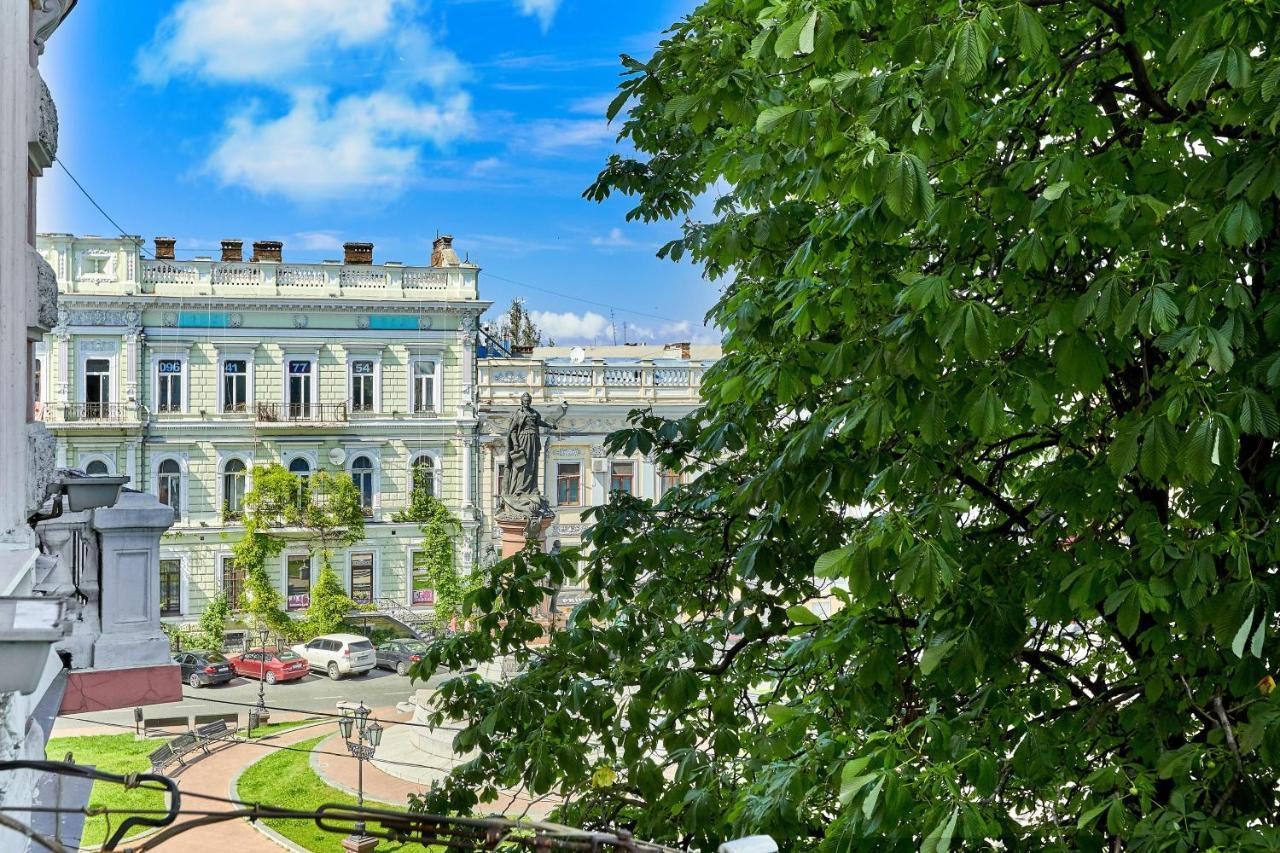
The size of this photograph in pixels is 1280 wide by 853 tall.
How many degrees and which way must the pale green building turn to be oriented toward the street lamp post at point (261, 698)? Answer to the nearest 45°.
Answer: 0° — it already faces it

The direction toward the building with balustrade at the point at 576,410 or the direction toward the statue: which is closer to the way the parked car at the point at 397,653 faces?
the building with balustrade

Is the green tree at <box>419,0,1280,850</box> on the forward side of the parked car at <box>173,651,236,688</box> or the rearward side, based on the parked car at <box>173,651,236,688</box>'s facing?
on the rearward side

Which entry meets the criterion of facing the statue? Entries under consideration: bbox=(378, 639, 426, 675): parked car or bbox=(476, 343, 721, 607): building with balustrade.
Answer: the building with balustrade

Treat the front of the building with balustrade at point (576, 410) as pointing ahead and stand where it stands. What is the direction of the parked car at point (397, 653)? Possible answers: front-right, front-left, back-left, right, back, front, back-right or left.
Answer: front-right

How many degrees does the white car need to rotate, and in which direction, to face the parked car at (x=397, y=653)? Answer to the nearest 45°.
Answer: approximately 90° to its right

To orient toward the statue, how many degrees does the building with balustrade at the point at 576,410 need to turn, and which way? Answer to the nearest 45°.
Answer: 0° — it already faces it

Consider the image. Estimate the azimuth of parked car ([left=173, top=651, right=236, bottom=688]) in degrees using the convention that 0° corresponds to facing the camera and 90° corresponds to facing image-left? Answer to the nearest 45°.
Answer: approximately 135°

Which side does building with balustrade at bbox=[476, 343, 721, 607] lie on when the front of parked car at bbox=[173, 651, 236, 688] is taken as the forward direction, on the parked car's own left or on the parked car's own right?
on the parked car's own right

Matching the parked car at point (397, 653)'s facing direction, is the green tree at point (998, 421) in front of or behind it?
behind

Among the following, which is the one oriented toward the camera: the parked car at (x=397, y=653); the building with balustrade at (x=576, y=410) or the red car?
the building with balustrade

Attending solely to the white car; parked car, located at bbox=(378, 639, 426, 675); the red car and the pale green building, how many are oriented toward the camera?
1

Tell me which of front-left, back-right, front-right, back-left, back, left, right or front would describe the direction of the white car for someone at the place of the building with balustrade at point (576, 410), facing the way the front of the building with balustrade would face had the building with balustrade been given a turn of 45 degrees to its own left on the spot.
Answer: right

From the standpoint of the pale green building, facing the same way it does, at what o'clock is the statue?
The statue is roughly at 11 o'clock from the pale green building.

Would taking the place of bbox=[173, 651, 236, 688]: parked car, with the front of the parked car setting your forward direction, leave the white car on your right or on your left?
on your right

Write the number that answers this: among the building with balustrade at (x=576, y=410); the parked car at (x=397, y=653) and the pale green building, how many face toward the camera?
2
